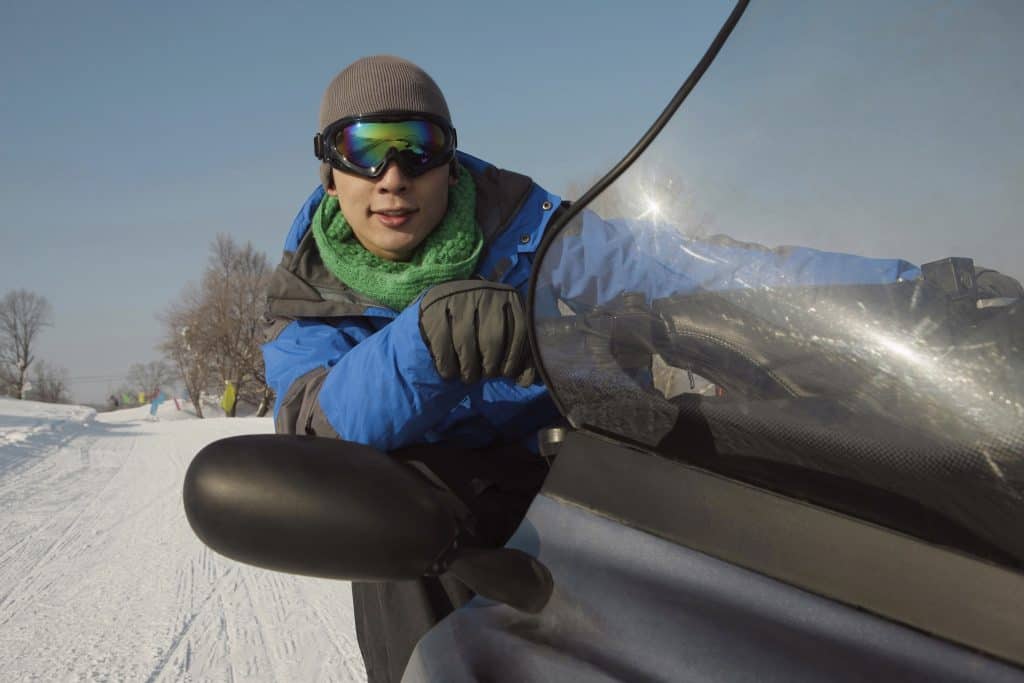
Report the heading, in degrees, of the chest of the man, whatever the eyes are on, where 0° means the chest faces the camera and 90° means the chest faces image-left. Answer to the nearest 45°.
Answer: approximately 0°

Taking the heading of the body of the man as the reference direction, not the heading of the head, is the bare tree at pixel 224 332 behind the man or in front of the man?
behind
